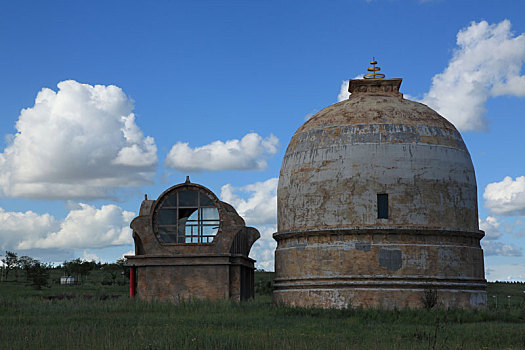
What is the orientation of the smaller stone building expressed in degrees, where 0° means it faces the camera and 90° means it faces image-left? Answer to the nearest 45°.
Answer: approximately 0°

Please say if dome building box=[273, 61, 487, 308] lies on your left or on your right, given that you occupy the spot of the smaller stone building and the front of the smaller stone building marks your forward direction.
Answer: on your left
